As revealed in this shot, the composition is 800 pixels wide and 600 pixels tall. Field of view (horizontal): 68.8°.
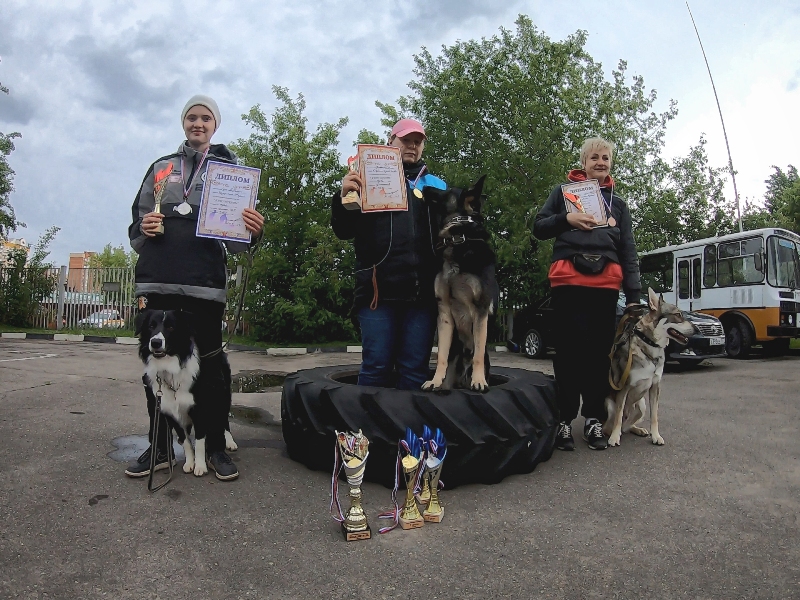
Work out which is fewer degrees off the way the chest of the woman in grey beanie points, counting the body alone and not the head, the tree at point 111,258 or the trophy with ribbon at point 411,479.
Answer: the trophy with ribbon

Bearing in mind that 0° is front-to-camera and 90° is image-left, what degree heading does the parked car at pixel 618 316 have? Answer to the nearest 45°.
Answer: approximately 315°

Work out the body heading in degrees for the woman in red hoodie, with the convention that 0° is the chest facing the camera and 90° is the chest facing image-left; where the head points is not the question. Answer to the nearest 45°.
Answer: approximately 0°

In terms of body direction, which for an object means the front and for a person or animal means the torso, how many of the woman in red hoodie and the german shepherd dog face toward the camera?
2

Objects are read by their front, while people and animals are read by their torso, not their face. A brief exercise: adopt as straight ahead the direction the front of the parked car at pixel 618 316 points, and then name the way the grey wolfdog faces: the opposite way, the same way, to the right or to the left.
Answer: the same way

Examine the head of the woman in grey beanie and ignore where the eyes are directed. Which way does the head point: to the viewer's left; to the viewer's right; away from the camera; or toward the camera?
toward the camera

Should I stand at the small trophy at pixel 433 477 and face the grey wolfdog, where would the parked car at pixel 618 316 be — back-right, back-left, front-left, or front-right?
front-left

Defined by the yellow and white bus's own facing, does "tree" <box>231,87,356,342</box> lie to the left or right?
on its right

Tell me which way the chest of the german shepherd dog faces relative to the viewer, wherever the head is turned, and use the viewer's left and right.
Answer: facing the viewer

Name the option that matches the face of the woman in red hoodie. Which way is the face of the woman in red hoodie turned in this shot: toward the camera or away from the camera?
toward the camera

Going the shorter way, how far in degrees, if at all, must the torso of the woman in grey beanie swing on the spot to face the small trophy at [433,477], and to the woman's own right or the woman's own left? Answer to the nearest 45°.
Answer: approximately 45° to the woman's own left

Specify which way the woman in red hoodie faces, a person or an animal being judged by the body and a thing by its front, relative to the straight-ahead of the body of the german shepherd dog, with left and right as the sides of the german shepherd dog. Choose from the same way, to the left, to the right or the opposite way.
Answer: the same way

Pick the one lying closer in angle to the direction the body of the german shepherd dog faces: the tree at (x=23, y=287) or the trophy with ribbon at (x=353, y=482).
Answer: the trophy with ribbon

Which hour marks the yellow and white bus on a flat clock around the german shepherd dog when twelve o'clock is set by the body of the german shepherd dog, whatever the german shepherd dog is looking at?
The yellow and white bus is roughly at 7 o'clock from the german shepherd dog.

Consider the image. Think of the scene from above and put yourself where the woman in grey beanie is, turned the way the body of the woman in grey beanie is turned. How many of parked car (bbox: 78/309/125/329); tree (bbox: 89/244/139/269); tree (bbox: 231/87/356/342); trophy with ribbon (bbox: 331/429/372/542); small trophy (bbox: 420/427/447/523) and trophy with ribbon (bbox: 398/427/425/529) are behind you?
3

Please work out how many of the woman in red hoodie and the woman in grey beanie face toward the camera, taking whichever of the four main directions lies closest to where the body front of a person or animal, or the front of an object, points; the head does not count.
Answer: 2

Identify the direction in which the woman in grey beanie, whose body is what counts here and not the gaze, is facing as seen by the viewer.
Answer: toward the camera

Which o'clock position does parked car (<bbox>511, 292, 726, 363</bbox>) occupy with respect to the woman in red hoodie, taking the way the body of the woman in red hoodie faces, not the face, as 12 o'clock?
The parked car is roughly at 6 o'clock from the woman in red hoodie.

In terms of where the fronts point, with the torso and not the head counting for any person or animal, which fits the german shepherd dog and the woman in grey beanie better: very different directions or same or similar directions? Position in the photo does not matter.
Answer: same or similar directions

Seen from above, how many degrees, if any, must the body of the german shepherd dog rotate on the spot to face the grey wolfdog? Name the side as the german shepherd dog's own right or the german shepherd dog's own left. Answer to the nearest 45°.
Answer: approximately 135° to the german shepherd dog's own left
